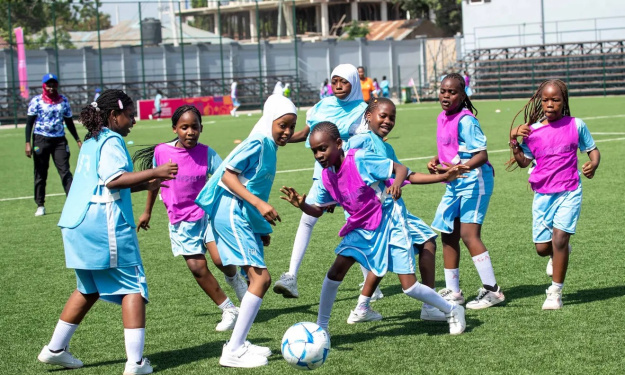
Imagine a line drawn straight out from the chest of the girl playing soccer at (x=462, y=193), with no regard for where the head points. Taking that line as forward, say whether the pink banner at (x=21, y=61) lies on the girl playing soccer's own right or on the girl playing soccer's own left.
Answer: on the girl playing soccer's own right

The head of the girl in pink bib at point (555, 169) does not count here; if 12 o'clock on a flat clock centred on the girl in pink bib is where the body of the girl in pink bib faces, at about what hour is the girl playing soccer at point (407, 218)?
The girl playing soccer is roughly at 2 o'clock from the girl in pink bib.

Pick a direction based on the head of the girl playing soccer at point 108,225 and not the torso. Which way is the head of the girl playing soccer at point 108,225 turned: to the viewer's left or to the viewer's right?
to the viewer's right

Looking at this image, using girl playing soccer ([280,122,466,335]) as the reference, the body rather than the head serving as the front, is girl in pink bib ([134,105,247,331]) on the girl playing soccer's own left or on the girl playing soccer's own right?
on the girl playing soccer's own right

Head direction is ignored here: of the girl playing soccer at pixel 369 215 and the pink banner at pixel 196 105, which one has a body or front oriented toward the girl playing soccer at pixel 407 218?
the pink banner

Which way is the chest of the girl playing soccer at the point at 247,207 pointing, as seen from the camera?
to the viewer's right
